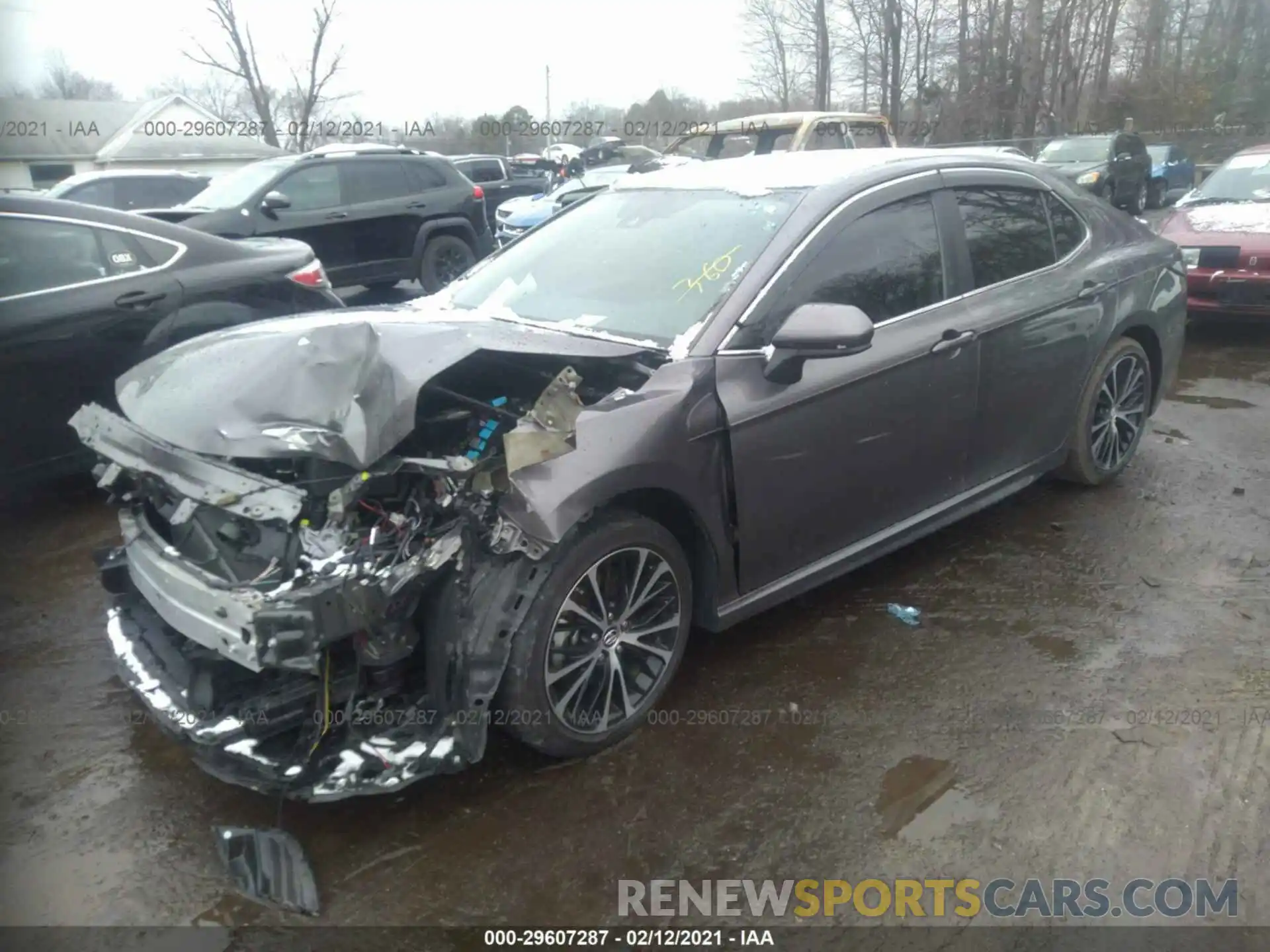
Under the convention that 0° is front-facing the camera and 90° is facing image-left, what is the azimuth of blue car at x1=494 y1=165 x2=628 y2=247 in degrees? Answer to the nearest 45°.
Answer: approximately 45°

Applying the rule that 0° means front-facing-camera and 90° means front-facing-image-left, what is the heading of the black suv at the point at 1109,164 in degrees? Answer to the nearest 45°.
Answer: approximately 45°

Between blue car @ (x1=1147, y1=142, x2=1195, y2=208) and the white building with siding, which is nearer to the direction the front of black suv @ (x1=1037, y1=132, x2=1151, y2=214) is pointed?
the white building with siding

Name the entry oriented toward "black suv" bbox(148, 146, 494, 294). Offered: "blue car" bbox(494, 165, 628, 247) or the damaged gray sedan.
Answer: the blue car

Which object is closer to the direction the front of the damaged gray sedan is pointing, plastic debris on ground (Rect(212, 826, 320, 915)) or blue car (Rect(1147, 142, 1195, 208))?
the plastic debris on ground

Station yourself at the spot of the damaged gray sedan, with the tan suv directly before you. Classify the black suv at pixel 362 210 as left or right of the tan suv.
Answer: left

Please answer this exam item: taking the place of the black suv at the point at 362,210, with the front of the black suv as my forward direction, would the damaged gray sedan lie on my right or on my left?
on my left

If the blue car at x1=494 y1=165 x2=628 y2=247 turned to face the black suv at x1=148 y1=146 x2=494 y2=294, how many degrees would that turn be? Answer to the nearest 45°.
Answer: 0° — it already faces it

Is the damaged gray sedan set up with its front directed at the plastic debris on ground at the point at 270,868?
yes

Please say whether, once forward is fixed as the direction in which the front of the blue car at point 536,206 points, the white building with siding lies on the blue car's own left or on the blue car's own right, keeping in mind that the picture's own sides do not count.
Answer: on the blue car's own right
